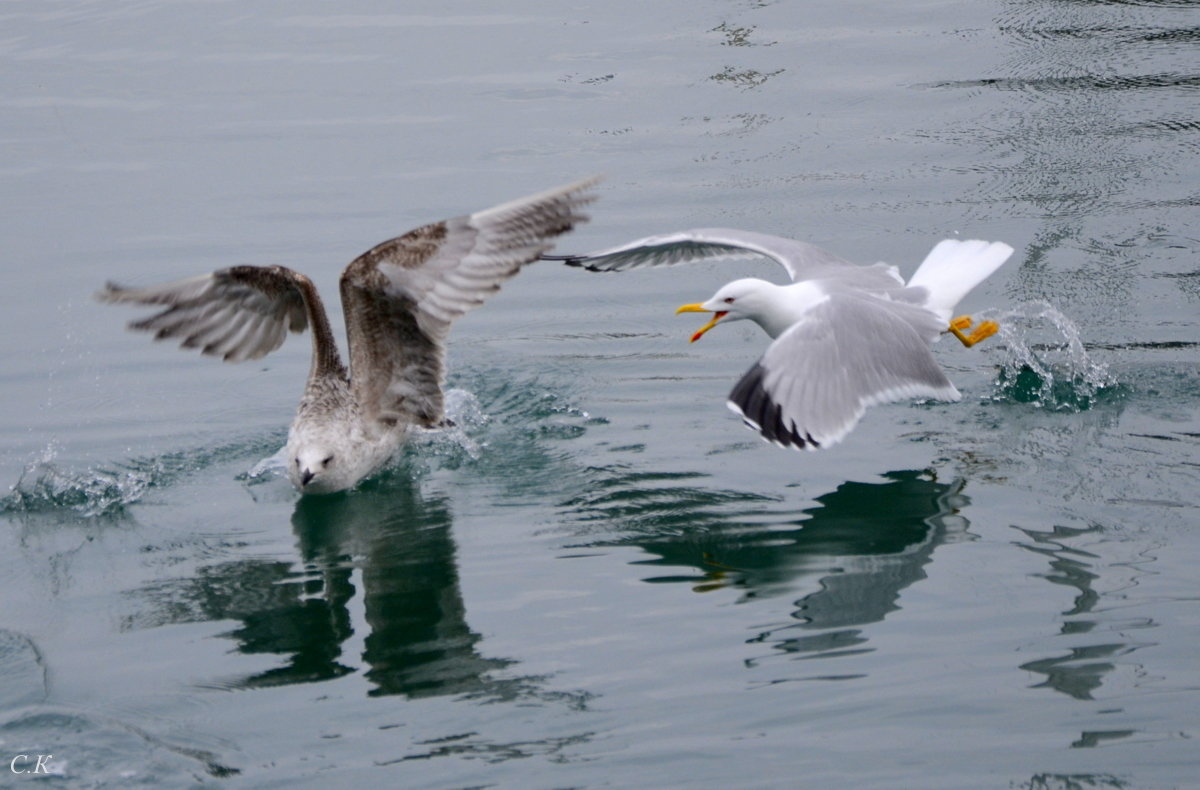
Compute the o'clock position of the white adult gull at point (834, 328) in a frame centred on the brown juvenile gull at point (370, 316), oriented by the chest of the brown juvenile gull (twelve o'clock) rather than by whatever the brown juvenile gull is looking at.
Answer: The white adult gull is roughly at 8 o'clock from the brown juvenile gull.

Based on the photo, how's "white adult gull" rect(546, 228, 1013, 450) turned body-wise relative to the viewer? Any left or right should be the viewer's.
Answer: facing to the left of the viewer

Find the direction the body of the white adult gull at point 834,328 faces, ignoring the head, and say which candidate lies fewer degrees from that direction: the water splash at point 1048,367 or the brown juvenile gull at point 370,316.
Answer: the brown juvenile gull

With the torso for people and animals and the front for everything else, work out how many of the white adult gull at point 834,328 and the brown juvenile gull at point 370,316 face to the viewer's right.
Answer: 0

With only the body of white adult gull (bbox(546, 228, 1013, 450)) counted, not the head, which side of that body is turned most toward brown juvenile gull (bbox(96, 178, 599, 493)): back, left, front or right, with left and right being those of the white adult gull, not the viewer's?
front

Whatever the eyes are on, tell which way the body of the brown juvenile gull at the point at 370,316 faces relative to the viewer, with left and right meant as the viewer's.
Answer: facing the viewer and to the left of the viewer

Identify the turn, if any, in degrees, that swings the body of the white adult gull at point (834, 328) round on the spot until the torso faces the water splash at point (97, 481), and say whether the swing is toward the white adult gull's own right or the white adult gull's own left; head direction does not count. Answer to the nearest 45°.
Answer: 0° — it already faces it

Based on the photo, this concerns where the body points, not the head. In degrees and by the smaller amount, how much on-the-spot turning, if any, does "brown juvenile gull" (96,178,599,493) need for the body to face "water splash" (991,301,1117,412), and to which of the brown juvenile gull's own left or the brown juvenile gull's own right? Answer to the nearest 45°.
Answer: approximately 135° to the brown juvenile gull's own left
